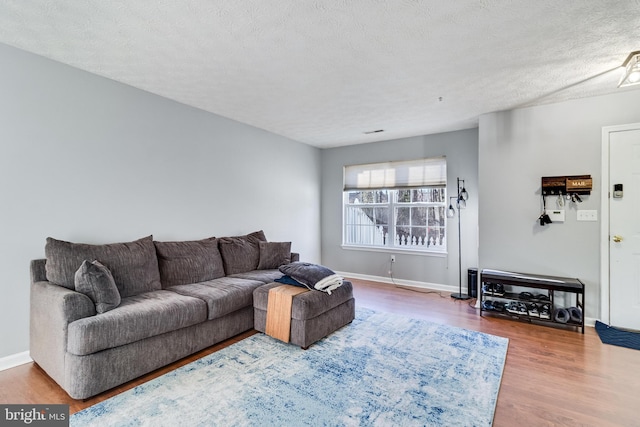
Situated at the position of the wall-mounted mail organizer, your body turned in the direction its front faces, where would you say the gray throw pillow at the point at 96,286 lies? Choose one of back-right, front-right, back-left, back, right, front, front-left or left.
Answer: front-right

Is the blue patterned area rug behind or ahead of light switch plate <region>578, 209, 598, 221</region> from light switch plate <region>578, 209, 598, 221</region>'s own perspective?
ahead

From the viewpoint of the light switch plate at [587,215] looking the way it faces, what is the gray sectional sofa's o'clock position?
The gray sectional sofa is roughly at 1 o'clock from the light switch plate.

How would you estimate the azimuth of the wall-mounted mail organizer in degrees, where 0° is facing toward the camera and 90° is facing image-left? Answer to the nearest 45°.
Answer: approximately 0°

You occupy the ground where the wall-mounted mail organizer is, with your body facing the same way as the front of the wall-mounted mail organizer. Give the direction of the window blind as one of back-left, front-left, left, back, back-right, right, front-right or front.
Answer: right

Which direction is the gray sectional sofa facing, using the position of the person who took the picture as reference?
facing the viewer and to the right of the viewer

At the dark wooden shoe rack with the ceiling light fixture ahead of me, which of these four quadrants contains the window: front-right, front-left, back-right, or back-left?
back-right

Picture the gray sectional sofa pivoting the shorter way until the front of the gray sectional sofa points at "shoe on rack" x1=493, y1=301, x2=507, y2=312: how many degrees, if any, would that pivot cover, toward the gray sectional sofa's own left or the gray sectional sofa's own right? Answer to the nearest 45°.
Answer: approximately 45° to the gray sectional sofa's own left

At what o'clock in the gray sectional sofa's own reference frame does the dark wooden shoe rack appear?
The dark wooden shoe rack is roughly at 11 o'clock from the gray sectional sofa.

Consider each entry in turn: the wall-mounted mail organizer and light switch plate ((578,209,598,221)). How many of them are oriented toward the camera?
2
